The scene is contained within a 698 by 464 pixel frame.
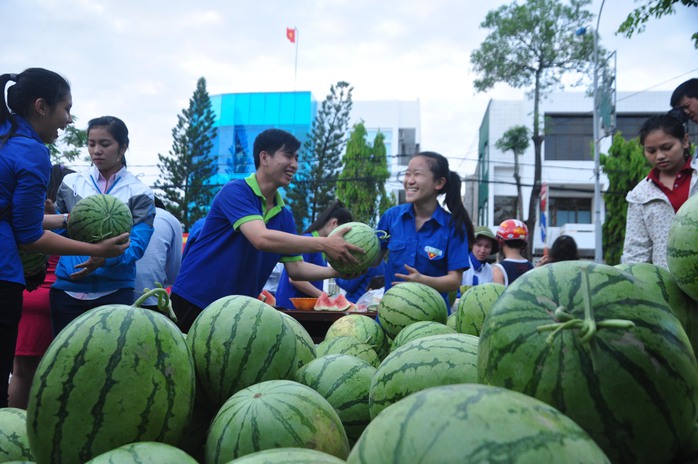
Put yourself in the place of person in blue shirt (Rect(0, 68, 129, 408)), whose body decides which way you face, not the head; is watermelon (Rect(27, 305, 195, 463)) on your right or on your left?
on your right

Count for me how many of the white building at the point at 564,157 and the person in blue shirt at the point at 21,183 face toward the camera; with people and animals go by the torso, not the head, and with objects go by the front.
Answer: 1

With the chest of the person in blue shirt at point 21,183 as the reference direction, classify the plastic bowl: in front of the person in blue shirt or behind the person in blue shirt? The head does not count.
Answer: in front

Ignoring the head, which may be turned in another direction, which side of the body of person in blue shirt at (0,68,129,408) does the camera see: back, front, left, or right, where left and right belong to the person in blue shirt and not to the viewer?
right

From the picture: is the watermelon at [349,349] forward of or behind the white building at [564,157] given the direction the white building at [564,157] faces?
forward

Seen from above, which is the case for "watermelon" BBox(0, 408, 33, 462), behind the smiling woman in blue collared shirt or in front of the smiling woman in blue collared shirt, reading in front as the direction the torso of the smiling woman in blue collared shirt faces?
in front

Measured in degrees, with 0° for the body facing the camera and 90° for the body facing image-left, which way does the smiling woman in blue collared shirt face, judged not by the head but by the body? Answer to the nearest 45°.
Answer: approximately 45°

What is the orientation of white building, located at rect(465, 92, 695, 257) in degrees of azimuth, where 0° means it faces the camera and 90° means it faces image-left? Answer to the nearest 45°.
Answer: approximately 0°

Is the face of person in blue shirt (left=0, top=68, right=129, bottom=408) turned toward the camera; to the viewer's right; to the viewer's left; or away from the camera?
to the viewer's right

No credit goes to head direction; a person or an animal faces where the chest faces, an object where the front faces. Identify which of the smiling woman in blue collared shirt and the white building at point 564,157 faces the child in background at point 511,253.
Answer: the white building

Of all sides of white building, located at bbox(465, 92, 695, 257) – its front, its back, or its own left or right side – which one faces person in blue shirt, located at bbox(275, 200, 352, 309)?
front

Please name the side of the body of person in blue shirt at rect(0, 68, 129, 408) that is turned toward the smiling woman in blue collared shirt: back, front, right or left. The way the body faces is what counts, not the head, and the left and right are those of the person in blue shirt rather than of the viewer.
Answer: front
